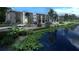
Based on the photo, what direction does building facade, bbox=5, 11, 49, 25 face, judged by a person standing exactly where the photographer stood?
facing the viewer and to the right of the viewer
